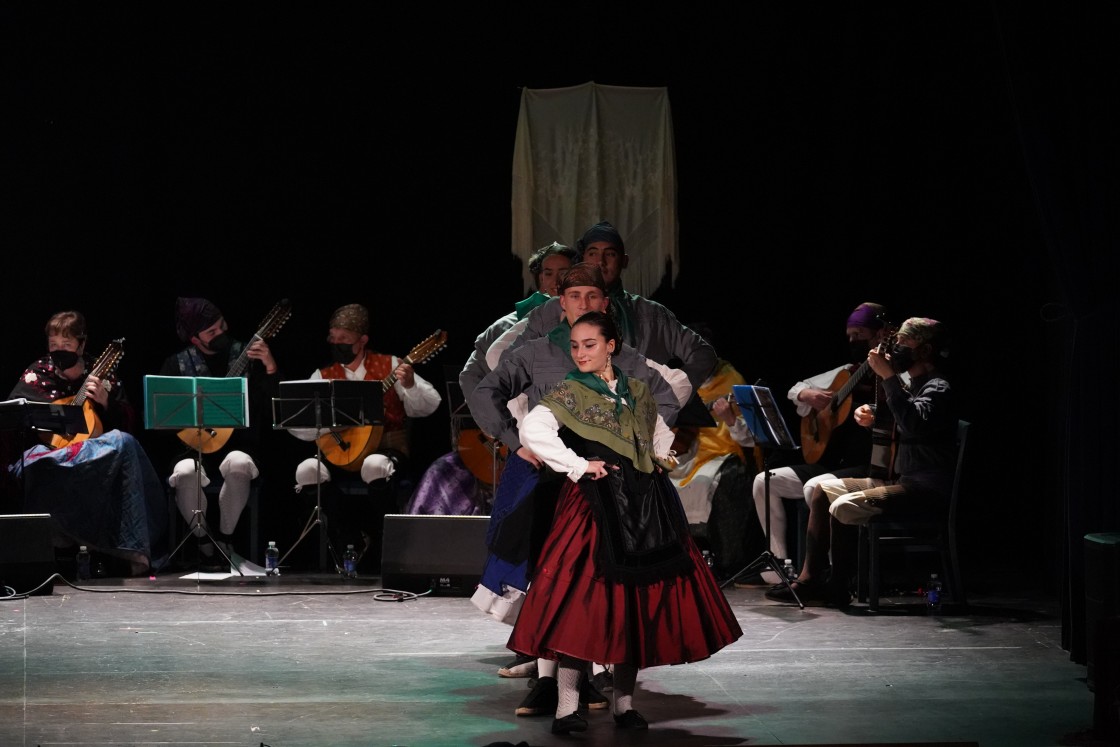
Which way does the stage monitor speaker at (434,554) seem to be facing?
away from the camera

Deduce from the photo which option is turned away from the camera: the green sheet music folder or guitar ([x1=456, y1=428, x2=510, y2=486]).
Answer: the green sheet music folder

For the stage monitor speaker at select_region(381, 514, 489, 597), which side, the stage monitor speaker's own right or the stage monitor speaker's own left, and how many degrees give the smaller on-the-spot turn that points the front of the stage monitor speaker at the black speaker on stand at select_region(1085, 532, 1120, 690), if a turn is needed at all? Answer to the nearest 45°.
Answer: approximately 135° to the stage monitor speaker's own right

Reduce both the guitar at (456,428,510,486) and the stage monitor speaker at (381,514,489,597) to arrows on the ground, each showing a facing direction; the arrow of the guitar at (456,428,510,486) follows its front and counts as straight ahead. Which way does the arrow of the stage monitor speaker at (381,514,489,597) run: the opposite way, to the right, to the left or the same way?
the opposite way

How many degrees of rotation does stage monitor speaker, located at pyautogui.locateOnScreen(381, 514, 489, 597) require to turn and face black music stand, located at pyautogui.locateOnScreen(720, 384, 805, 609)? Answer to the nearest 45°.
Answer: approximately 90° to its right

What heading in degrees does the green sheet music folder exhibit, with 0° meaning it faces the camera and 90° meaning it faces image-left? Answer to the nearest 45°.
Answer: approximately 180°

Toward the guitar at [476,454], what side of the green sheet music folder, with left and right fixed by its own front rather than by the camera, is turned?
right

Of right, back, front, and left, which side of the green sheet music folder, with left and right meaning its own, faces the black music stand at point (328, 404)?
right

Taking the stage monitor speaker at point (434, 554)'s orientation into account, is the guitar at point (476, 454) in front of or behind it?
in front

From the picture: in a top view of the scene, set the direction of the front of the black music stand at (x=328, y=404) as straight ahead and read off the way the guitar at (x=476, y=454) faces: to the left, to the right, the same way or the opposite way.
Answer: the opposite way

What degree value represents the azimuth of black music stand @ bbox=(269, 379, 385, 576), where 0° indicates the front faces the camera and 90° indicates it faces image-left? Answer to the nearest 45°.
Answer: approximately 180°
